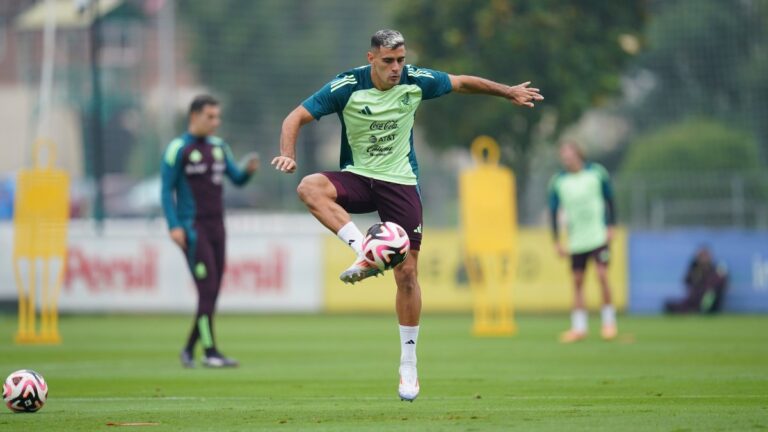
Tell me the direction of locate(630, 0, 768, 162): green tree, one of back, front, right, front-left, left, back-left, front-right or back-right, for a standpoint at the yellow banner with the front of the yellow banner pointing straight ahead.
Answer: back-left

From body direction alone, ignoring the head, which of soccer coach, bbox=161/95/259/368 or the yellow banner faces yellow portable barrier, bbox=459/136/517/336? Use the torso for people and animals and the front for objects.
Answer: the yellow banner

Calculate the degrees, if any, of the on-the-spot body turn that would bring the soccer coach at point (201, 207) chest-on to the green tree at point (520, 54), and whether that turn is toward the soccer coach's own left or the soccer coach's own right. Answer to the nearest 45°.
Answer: approximately 90° to the soccer coach's own left

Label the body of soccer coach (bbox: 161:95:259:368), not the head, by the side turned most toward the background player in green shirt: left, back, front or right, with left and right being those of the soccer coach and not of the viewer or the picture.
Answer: left

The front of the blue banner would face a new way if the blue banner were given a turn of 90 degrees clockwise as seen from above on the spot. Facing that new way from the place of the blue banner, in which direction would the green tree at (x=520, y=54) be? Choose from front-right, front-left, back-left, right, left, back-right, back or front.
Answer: front-right

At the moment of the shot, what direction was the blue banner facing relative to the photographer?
facing the viewer

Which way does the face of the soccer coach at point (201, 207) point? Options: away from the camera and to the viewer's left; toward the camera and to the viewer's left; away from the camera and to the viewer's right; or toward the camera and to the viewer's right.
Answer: toward the camera and to the viewer's right

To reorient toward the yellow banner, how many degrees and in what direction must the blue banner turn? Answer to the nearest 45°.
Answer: approximately 90° to its right

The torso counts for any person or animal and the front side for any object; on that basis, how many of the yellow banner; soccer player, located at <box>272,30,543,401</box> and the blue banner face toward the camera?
3

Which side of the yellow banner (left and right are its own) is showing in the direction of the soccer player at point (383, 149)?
front

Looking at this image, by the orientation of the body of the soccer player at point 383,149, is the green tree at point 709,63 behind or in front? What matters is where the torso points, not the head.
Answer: behind

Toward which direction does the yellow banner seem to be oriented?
toward the camera

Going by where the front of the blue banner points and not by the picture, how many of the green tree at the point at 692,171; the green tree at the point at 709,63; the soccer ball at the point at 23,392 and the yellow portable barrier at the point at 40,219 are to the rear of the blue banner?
2

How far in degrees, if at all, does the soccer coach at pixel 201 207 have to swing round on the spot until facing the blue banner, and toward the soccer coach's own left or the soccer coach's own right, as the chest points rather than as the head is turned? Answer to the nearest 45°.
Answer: approximately 90° to the soccer coach's own left

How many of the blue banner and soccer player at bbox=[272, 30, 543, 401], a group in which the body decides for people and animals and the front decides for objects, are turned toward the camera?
2

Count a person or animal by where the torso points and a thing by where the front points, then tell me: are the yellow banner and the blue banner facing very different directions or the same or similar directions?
same or similar directions

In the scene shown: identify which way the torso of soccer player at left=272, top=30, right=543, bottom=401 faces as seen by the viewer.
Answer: toward the camera

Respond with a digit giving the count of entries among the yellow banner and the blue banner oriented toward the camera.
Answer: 2
